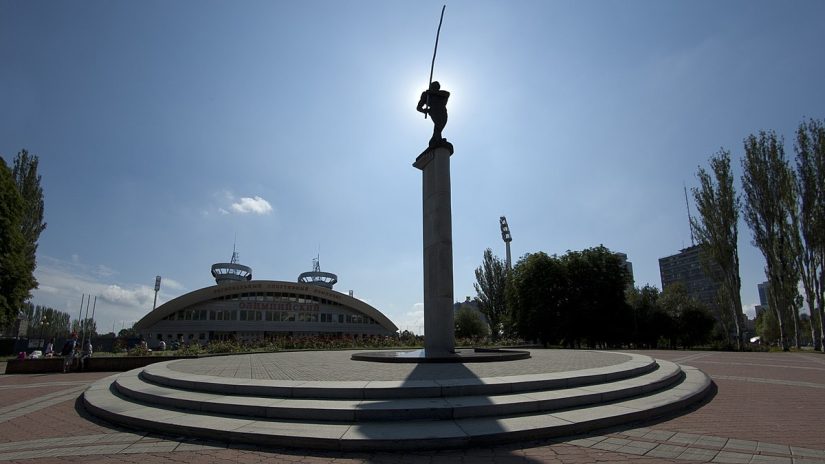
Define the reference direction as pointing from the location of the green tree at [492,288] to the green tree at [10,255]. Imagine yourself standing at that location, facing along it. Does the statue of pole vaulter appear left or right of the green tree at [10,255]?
left

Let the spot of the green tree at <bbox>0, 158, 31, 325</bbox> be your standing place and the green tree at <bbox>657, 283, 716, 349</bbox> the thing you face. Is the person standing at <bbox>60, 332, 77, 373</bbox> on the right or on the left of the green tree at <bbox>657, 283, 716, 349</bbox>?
right
